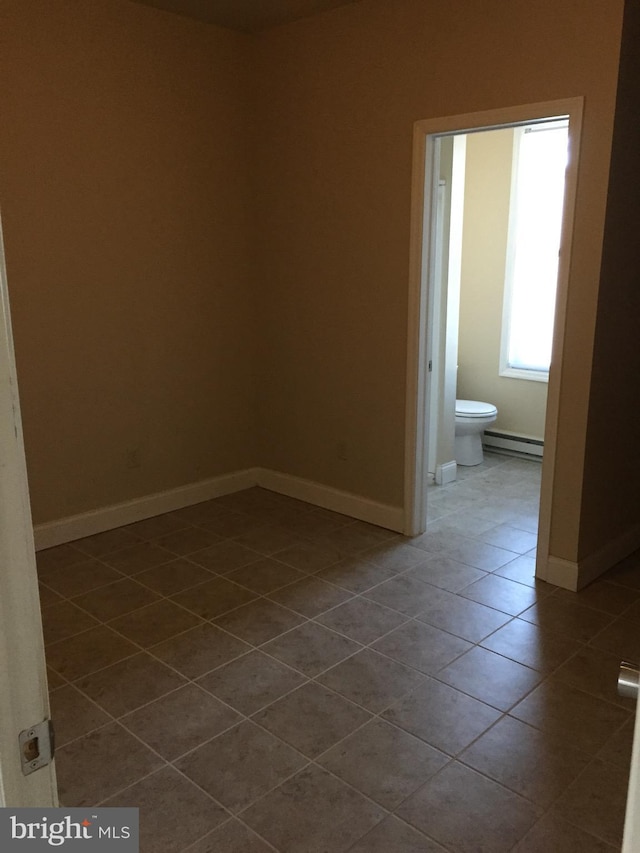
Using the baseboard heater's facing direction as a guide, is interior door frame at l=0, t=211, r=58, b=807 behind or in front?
in front

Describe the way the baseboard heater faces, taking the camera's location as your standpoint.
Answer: facing the viewer and to the left of the viewer
